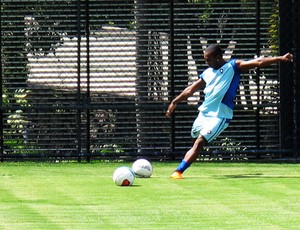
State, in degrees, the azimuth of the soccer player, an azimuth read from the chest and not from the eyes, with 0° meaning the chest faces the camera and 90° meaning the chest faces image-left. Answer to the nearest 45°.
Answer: approximately 45°

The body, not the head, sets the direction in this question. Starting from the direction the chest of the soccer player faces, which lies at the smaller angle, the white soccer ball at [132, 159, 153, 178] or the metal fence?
the white soccer ball

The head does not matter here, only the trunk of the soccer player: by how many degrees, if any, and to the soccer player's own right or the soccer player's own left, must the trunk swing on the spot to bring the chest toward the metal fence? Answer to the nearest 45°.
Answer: approximately 90° to the soccer player's own right

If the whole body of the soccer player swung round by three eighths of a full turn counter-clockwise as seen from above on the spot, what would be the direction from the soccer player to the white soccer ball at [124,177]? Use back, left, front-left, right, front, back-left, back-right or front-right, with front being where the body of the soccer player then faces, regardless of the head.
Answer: back-right

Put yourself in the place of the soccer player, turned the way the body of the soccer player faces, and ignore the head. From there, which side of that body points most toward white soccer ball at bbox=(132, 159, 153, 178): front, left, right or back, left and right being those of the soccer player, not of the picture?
front
